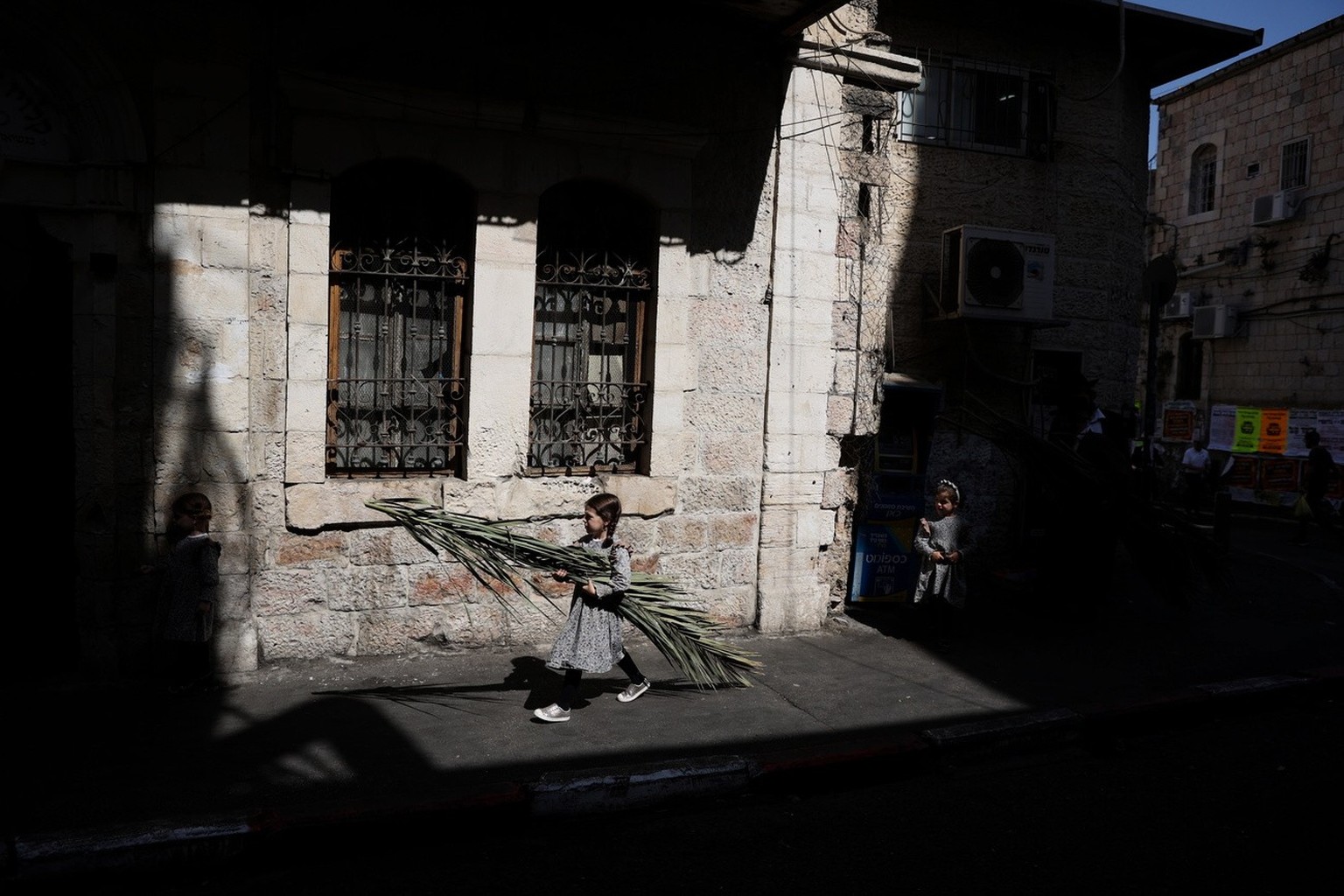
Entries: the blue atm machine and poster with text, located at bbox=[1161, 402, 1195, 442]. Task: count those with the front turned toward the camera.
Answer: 2

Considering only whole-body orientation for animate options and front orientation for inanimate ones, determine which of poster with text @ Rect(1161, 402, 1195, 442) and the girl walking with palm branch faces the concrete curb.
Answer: the poster with text

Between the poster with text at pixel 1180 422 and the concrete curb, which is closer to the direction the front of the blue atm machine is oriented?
the concrete curb

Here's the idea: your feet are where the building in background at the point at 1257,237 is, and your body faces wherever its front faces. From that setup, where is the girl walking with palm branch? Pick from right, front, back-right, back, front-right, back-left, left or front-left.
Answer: front-left

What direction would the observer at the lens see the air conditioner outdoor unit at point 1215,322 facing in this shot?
facing the viewer and to the left of the viewer

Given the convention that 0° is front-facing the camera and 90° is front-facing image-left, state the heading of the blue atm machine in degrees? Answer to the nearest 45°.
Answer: approximately 0°

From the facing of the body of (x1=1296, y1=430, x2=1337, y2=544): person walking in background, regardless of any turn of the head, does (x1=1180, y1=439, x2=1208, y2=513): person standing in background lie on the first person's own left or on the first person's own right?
on the first person's own right

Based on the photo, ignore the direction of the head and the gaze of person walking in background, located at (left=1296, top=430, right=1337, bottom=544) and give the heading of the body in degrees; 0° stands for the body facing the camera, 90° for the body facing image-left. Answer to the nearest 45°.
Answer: approximately 90°
